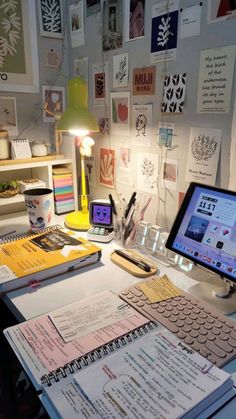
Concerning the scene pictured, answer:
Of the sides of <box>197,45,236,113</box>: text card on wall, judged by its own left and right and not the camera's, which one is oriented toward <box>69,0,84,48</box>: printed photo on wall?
right

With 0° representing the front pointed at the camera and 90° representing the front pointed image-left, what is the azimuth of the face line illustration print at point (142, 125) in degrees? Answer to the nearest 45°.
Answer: approximately 45°

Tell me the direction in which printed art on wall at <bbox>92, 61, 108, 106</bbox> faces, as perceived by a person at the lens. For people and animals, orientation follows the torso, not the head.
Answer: facing the viewer and to the left of the viewer

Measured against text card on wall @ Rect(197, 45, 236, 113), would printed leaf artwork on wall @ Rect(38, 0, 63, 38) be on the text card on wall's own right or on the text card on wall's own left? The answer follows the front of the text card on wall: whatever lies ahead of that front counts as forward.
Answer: on the text card on wall's own right
